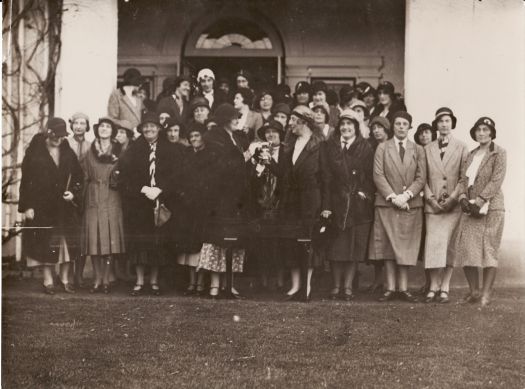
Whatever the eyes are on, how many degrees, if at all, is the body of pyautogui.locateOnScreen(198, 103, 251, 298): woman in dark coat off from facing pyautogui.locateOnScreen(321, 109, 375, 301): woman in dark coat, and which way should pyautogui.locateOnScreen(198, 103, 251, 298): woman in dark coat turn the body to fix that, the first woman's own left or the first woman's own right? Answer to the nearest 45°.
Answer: approximately 45° to the first woman's own left

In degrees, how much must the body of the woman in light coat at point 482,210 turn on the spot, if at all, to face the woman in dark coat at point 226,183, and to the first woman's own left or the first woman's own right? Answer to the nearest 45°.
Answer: approximately 45° to the first woman's own right

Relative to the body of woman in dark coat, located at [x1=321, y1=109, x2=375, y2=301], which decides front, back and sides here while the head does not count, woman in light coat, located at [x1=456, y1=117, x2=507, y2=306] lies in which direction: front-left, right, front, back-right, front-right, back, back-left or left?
left

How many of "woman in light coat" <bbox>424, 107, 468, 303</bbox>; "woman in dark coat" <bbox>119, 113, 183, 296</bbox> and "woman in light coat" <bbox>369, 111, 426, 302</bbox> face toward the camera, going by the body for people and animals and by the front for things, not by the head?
3

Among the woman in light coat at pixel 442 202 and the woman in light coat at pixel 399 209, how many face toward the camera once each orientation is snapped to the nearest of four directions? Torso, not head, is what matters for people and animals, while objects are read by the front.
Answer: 2

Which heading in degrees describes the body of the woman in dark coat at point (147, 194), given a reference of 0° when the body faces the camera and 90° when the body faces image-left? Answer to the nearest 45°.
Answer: approximately 0°

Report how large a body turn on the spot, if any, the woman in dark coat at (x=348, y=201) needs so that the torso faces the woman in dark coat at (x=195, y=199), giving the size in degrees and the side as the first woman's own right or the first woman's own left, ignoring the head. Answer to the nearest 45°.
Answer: approximately 90° to the first woman's own right

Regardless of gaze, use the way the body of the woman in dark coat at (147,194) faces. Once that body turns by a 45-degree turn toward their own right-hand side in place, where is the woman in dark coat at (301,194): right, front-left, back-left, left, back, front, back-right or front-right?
back-left

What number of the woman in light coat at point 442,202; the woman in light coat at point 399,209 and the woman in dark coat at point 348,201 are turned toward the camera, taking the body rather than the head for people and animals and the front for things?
3

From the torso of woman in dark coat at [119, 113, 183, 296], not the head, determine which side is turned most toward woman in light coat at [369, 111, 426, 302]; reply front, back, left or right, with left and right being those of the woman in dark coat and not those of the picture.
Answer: left

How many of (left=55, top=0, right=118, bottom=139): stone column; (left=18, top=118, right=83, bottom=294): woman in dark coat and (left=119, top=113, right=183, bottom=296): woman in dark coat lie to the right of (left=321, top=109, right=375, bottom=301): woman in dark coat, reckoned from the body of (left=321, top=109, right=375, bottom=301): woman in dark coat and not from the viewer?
3

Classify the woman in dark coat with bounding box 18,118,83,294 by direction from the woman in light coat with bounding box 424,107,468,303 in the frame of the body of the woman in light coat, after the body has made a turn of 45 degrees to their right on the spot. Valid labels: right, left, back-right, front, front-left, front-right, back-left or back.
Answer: front-right
